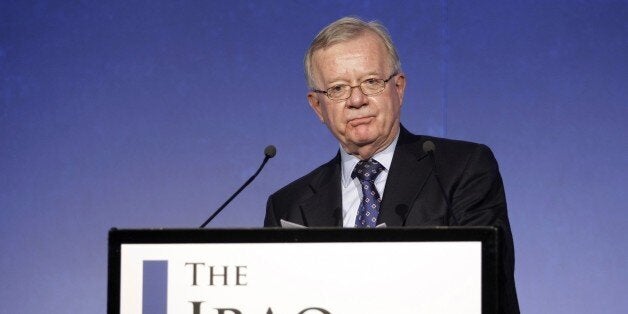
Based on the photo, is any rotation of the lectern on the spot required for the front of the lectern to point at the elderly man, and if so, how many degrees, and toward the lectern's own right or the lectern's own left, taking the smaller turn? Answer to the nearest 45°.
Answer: approximately 180°

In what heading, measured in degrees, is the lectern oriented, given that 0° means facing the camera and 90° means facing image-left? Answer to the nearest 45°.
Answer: approximately 0°

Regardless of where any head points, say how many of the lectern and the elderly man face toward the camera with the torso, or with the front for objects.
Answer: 2

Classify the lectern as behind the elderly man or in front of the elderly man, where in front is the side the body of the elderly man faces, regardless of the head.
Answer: in front
